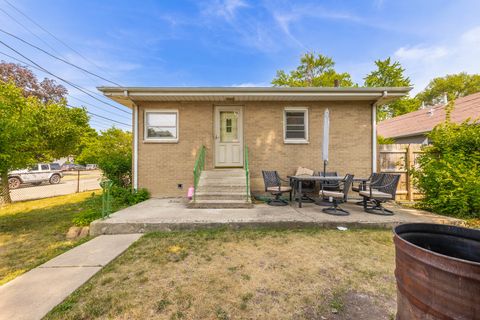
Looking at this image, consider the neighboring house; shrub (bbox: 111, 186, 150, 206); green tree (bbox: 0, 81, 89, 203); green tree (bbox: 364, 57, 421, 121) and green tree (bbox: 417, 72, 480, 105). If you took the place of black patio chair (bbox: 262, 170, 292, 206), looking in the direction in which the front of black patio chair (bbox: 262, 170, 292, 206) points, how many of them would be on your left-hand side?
3

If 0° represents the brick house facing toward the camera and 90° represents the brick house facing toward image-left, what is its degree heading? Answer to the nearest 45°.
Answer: approximately 0°

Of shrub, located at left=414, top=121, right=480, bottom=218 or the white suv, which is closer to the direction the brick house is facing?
the shrub

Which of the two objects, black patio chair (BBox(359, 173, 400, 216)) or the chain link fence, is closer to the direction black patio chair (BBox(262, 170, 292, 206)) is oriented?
the black patio chair

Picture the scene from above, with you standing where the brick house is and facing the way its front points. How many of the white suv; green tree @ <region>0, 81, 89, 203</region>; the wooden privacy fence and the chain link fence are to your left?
1

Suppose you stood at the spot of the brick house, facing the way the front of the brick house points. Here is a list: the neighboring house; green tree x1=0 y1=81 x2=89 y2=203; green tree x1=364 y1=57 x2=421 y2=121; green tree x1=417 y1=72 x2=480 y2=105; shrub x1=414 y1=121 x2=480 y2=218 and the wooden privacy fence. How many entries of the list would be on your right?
1

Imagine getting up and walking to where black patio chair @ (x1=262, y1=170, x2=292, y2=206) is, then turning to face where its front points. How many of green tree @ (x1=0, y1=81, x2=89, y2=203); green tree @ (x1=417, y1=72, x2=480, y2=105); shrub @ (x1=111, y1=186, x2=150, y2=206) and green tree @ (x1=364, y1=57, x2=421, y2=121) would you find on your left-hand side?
2

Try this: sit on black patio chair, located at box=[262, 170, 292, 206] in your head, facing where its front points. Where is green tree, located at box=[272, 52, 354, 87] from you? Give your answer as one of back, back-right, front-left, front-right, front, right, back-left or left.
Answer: back-left

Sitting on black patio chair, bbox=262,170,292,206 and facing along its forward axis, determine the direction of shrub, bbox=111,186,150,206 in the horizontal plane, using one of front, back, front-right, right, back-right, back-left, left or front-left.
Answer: back-right

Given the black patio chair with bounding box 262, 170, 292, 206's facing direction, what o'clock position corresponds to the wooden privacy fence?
The wooden privacy fence is roughly at 10 o'clock from the black patio chair.

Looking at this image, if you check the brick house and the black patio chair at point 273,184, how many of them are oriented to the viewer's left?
0

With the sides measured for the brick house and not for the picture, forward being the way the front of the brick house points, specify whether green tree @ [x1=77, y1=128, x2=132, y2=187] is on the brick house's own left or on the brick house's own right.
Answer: on the brick house's own right

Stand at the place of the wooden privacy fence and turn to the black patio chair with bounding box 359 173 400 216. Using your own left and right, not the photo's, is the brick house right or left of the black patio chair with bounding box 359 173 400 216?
right

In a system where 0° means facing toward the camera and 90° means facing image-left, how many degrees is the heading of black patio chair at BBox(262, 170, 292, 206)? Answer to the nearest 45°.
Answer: approximately 315°

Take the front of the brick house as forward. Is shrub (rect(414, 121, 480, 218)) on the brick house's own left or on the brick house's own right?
on the brick house's own left

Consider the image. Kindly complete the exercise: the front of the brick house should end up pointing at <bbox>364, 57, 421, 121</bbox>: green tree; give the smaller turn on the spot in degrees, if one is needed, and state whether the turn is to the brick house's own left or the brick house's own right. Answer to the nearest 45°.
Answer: approximately 135° to the brick house's own left

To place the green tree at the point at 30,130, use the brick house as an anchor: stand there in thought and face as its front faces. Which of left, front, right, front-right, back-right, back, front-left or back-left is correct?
right

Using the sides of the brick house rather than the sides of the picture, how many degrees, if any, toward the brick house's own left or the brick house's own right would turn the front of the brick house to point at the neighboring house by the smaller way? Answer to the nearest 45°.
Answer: approximately 135° to the brick house's own left
